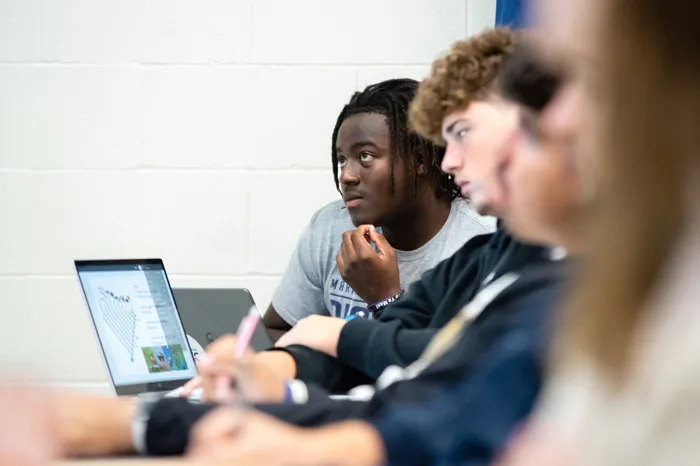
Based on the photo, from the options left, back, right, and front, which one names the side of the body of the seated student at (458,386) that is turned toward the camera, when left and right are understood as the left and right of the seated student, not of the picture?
left

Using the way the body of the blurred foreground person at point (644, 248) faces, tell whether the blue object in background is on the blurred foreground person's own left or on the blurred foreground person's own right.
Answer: on the blurred foreground person's own right

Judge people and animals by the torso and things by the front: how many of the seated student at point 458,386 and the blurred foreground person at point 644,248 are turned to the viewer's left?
2

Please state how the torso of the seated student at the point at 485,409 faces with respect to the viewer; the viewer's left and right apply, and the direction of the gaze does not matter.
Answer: facing to the left of the viewer

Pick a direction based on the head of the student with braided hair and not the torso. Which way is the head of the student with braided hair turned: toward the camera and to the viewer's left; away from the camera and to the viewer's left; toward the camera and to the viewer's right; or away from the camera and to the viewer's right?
toward the camera and to the viewer's left

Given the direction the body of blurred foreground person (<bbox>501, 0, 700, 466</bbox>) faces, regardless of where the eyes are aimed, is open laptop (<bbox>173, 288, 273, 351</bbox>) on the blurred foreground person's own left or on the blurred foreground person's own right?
on the blurred foreground person's own right

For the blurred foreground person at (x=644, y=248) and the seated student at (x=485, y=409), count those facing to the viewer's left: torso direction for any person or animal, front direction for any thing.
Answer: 2

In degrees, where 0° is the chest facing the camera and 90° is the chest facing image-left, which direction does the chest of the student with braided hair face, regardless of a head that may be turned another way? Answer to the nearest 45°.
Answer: approximately 45°

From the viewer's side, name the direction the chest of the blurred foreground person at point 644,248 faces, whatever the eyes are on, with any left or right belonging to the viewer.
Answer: facing to the left of the viewer

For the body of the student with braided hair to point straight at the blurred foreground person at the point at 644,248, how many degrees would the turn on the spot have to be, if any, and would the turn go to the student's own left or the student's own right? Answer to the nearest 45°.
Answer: approximately 45° to the student's own left

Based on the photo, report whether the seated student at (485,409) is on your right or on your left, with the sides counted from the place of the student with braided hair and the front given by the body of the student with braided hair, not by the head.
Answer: on your left

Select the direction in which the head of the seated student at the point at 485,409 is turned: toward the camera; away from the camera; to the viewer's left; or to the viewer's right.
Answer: to the viewer's left

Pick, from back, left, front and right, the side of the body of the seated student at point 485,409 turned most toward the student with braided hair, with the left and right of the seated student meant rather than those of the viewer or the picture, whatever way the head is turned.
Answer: right
